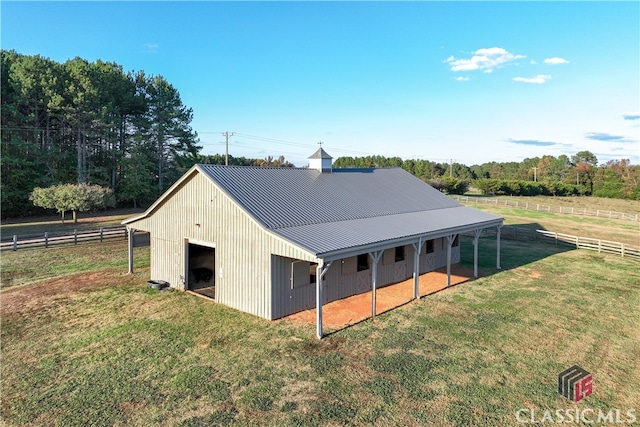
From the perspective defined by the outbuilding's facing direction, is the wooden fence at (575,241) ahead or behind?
behind

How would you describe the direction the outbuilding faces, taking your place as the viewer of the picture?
facing the viewer and to the left of the viewer
